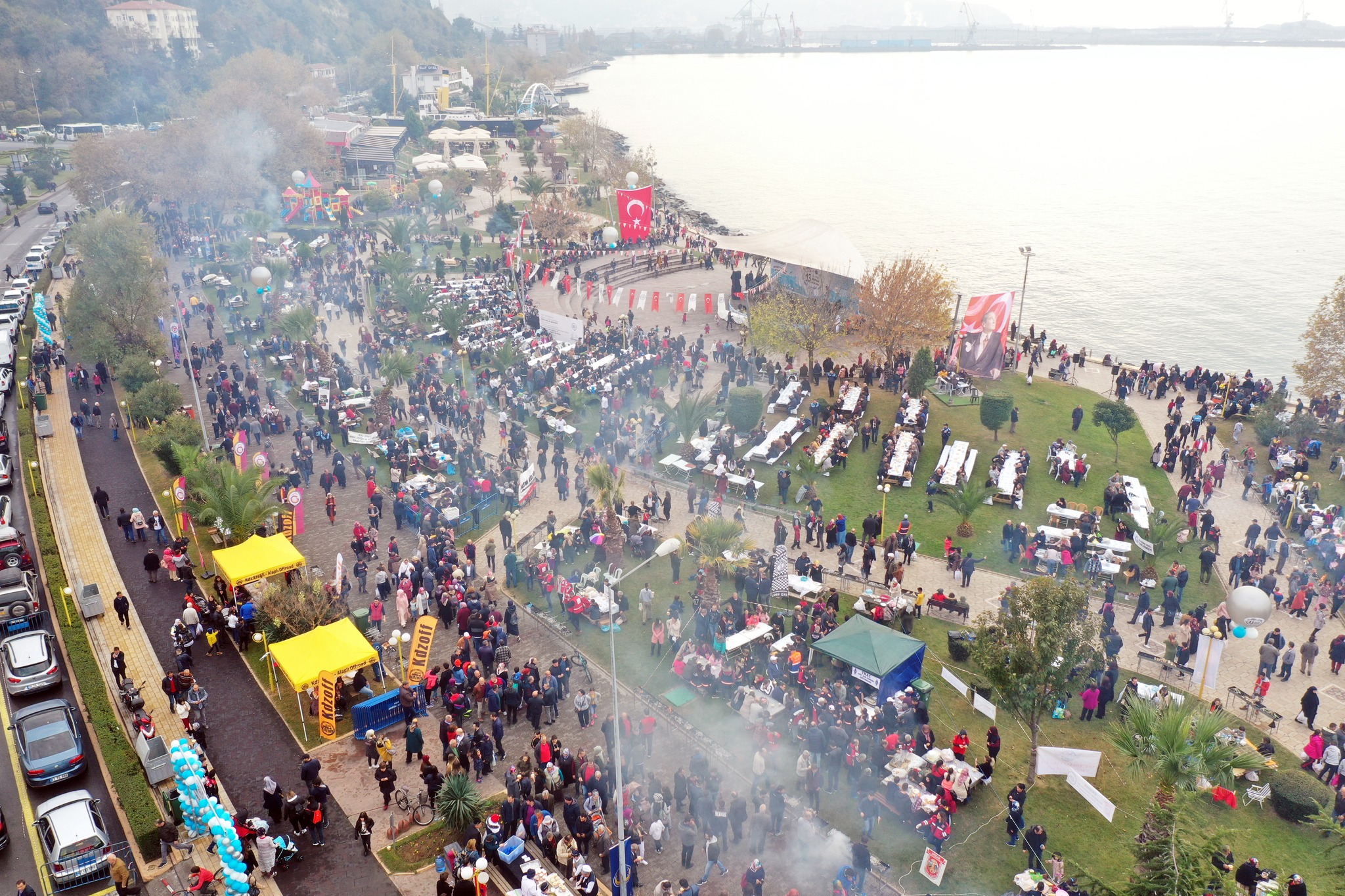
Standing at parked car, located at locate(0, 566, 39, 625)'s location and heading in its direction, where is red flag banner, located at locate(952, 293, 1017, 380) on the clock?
The red flag banner is roughly at 3 o'clock from the parked car.

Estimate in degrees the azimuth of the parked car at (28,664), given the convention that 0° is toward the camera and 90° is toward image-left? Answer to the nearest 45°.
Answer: approximately 180°

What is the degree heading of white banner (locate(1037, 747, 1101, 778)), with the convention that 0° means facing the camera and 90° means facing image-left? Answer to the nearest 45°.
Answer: approximately 0°

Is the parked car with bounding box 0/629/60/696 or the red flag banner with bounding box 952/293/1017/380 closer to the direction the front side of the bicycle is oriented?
the red flag banner

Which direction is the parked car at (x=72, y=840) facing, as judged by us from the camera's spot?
facing away from the viewer

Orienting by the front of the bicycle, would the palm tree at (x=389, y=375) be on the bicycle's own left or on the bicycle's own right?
on the bicycle's own left

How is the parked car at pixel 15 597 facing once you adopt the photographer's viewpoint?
facing away from the viewer

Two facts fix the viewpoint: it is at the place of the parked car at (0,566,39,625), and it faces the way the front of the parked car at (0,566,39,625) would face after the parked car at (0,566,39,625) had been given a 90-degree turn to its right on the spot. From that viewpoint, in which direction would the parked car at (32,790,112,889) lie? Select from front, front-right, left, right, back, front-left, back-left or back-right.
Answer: right

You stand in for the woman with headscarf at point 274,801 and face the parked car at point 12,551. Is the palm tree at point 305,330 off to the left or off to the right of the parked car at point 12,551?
right

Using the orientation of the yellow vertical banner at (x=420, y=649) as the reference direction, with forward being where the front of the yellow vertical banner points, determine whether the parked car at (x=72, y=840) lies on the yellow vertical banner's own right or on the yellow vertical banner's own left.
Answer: on the yellow vertical banner's own right
